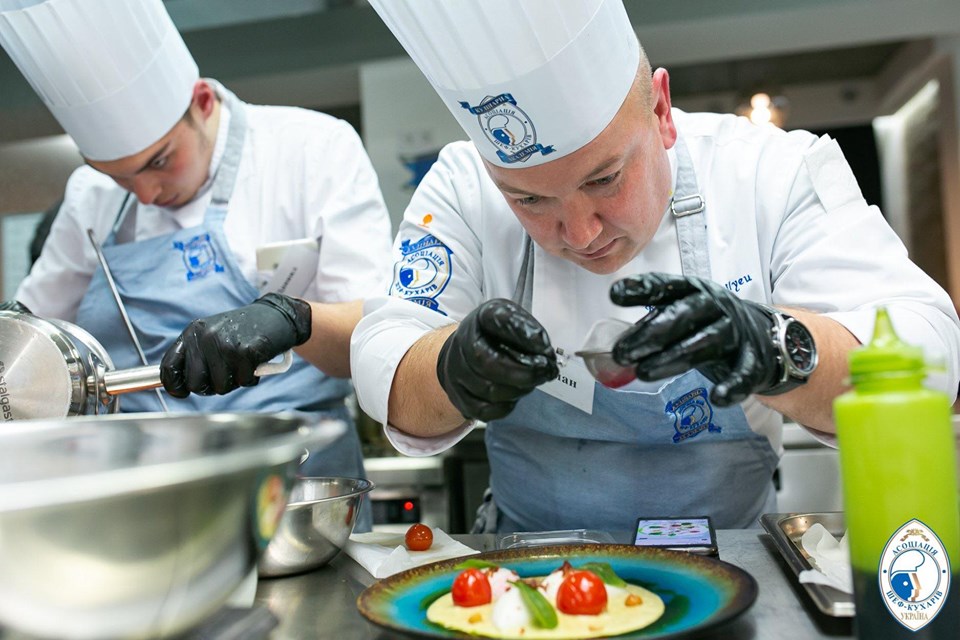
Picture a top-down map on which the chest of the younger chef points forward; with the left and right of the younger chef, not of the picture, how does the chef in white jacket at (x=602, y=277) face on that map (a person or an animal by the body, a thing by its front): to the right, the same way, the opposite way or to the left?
the same way

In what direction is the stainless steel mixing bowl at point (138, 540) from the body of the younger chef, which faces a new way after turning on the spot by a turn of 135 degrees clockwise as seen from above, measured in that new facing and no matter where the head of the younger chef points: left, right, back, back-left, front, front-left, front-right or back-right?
back

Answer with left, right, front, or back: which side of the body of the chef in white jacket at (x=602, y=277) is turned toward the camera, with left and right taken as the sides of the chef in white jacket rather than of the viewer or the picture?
front

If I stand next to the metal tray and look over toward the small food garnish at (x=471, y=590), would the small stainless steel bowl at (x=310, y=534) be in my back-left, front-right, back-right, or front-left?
front-right

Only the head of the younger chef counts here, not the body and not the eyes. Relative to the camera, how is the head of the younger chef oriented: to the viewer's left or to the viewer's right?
to the viewer's left

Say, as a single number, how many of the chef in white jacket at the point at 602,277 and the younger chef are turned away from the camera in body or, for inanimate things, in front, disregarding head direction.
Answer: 0

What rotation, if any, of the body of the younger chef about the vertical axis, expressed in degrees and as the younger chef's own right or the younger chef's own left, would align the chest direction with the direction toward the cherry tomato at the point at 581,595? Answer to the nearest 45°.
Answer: approximately 45° to the younger chef's own left

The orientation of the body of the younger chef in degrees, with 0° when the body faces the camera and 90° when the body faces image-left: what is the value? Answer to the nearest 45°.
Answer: approximately 45°

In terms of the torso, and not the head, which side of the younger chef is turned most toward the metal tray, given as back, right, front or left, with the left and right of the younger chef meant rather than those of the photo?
left
